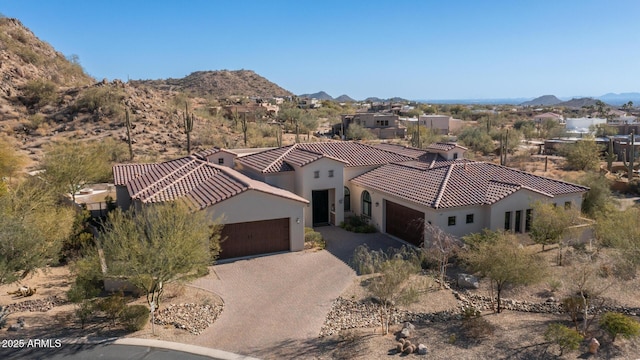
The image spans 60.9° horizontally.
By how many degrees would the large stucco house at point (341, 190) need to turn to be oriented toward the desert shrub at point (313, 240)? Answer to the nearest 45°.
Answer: approximately 45° to its right

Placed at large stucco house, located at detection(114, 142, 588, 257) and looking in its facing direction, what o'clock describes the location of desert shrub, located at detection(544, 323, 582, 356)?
The desert shrub is roughly at 11 o'clock from the large stucco house.

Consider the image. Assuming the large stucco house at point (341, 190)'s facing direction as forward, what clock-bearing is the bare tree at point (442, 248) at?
The bare tree is roughly at 11 o'clock from the large stucco house.

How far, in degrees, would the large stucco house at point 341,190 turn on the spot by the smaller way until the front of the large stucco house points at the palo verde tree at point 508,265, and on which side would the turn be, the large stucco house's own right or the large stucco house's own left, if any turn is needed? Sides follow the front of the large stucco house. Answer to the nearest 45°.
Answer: approximately 45° to the large stucco house's own left

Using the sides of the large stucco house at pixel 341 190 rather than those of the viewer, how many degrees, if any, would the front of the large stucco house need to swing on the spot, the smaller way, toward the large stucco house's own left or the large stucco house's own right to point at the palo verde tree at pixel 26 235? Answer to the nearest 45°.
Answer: approximately 45° to the large stucco house's own right

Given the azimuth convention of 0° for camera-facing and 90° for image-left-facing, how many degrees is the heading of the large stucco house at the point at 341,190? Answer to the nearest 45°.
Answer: approximately 0°

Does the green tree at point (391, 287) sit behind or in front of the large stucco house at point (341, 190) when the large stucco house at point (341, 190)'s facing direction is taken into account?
in front

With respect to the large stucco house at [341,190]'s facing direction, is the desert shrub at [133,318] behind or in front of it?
in front

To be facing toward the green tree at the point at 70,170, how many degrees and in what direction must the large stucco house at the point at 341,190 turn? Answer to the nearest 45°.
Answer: approximately 90° to its right

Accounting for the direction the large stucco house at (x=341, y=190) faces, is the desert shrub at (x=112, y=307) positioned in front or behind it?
in front
